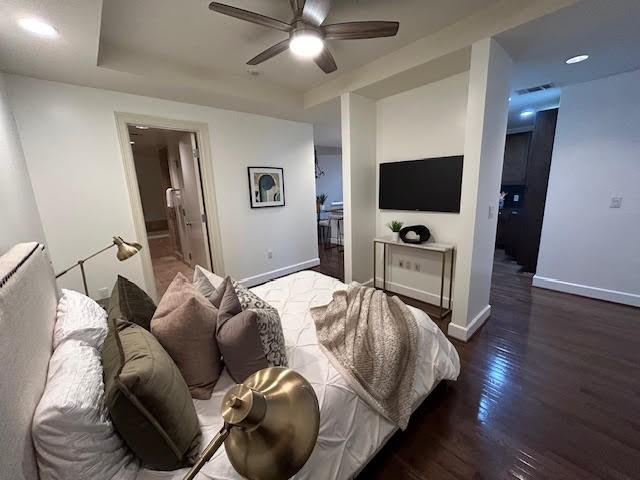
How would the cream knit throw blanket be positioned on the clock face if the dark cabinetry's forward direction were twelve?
The cream knit throw blanket is roughly at 11 o'clock from the dark cabinetry.

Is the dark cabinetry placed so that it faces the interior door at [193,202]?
yes

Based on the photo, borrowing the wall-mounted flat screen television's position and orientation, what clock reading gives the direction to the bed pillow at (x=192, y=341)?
The bed pillow is roughly at 11 o'clock from the wall-mounted flat screen television.

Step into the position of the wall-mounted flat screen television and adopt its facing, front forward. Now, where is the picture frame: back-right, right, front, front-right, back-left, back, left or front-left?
front-right

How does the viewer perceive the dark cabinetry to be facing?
facing the viewer and to the left of the viewer

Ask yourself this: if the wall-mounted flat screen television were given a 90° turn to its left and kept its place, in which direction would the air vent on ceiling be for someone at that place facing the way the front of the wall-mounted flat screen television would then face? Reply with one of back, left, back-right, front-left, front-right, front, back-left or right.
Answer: left

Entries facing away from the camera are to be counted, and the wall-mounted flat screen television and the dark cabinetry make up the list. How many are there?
0

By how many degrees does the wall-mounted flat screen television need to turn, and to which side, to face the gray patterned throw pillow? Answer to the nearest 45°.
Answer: approximately 45° to its left

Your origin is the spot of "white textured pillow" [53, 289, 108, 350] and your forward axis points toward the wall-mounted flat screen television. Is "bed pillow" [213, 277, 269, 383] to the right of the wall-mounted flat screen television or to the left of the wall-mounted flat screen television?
right

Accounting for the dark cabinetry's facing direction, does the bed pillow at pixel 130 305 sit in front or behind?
in front

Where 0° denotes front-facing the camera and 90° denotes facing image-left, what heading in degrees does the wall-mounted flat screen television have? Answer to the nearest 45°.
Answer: approximately 45°

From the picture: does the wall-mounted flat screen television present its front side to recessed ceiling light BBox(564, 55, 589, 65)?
no

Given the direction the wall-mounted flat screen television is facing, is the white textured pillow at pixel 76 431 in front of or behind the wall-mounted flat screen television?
in front

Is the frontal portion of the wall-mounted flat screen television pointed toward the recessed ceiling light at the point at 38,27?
yes

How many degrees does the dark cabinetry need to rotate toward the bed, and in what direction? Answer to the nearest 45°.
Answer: approximately 45° to its left

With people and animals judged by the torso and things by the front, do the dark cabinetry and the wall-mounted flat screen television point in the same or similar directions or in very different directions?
same or similar directions

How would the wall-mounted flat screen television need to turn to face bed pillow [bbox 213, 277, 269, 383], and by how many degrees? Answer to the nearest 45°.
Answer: approximately 45° to its left
